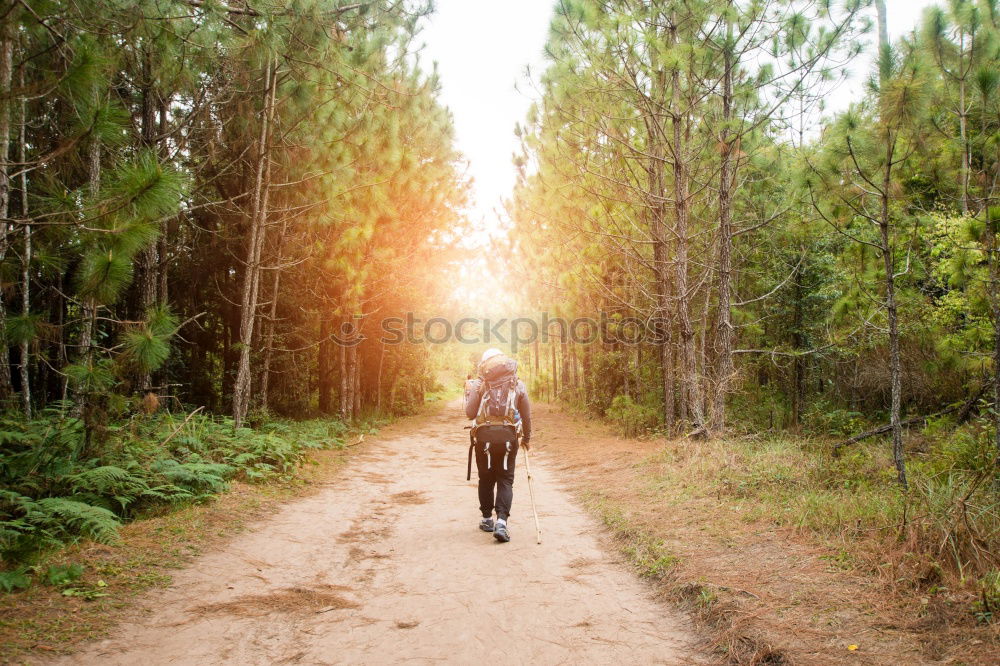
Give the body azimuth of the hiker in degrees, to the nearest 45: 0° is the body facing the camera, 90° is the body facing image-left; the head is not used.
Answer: approximately 180°

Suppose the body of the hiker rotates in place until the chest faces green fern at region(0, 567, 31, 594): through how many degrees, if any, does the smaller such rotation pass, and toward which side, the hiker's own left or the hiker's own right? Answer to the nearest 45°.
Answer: approximately 135° to the hiker's own left

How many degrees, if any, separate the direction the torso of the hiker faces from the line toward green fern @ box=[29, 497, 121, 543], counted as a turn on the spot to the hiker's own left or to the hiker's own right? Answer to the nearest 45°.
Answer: approximately 90° to the hiker's own left

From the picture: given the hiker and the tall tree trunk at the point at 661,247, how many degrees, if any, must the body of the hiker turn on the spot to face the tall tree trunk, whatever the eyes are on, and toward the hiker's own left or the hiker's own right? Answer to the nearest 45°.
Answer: approximately 45° to the hiker's own right

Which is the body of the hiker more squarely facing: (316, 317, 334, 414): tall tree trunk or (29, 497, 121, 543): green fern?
the tall tree trunk

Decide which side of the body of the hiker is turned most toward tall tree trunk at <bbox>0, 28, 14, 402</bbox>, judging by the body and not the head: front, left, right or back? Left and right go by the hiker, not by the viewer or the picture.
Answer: left

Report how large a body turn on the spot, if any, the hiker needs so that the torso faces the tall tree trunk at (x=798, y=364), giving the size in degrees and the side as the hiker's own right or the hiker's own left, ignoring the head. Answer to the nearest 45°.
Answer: approximately 45° to the hiker's own right

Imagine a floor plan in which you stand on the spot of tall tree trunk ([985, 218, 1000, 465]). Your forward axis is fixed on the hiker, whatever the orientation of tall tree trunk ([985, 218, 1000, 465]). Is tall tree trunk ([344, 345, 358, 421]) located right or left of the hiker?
right
